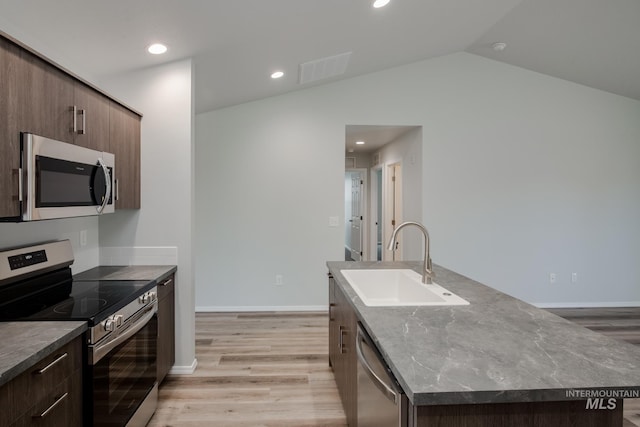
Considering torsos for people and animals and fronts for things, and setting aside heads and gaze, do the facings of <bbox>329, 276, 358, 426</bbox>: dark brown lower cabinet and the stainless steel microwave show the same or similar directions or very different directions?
very different directions

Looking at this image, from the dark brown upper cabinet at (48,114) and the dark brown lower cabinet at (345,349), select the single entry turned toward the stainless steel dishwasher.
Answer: the dark brown upper cabinet

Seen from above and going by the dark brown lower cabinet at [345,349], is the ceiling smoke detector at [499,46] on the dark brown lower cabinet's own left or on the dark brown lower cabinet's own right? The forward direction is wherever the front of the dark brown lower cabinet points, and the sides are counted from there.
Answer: on the dark brown lower cabinet's own right

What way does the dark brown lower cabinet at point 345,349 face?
to the viewer's left

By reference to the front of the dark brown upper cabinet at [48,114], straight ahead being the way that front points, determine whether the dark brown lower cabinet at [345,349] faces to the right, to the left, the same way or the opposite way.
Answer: the opposite way

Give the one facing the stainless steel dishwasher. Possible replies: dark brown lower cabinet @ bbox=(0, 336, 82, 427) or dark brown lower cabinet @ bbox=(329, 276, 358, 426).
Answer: dark brown lower cabinet @ bbox=(0, 336, 82, 427)

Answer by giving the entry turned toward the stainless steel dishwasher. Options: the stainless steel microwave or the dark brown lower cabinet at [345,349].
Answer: the stainless steel microwave

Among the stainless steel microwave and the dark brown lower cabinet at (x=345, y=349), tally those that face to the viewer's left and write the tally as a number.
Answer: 1

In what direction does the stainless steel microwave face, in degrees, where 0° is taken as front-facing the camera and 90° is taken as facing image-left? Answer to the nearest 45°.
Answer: approximately 315°

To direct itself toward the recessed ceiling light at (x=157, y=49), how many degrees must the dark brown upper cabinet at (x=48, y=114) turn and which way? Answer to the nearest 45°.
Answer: approximately 90° to its left

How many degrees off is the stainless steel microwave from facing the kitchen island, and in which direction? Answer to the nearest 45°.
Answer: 0° — it already faces it

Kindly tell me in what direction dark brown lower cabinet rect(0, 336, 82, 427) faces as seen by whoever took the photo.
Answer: facing the viewer and to the right of the viewer

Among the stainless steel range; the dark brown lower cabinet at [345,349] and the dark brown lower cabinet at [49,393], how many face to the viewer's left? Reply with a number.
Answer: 1
